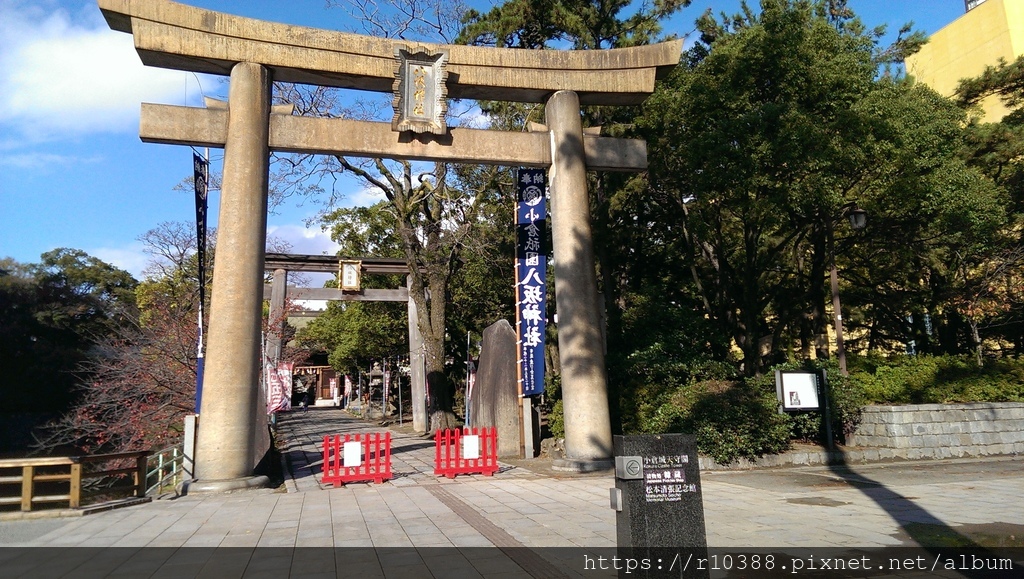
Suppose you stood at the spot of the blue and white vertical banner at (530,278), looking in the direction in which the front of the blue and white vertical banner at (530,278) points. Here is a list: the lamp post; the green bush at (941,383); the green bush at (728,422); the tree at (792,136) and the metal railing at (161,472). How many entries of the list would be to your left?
4

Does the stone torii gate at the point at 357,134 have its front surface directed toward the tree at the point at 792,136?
no

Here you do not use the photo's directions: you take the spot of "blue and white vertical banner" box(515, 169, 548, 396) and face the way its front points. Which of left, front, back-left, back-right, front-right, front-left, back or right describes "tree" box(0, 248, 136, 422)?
back-right

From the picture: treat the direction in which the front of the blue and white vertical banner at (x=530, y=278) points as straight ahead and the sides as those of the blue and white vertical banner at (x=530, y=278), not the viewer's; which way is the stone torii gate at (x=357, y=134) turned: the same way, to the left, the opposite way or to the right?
the same way

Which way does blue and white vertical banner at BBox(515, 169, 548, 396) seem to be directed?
toward the camera

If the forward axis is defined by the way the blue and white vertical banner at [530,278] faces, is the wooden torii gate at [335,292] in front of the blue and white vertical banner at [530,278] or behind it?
behind

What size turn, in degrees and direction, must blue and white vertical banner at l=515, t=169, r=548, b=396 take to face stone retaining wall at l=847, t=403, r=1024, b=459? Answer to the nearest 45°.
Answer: approximately 90° to its left

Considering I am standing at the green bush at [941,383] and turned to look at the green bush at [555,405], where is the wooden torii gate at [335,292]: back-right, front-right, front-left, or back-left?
front-right

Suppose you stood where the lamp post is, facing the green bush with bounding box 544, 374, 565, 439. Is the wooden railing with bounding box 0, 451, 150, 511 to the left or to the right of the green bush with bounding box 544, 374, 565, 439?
left

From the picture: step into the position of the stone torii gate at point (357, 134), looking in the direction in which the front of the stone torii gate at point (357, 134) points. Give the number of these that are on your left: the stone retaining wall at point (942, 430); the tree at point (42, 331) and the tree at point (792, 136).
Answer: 2

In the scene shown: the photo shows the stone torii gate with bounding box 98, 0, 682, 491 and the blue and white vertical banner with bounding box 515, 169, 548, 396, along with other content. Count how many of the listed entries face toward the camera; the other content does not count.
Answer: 2

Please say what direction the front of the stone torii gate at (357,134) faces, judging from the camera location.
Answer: facing the viewer

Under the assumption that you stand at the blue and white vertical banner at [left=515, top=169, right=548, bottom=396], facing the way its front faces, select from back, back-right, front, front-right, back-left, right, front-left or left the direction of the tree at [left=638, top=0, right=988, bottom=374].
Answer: left

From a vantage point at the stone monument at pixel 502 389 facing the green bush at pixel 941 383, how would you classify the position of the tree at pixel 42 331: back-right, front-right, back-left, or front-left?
back-left

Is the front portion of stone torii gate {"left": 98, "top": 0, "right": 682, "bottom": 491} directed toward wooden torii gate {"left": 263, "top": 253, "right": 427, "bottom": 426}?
no

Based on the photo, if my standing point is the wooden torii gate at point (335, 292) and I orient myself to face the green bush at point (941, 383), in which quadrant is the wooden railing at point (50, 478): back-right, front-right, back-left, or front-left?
front-right
